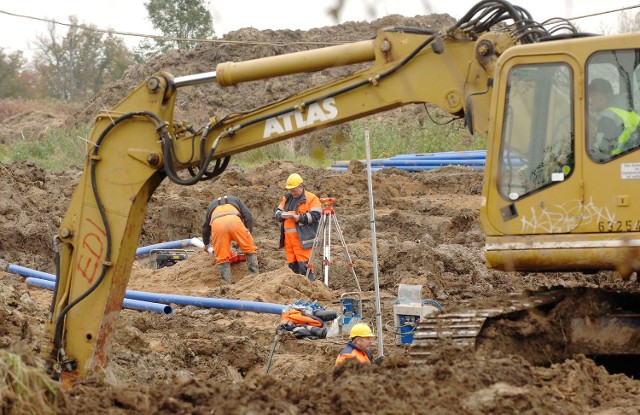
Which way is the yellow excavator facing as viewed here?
to the viewer's left

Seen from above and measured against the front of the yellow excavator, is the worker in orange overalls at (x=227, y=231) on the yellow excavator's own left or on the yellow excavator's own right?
on the yellow excavator's own right

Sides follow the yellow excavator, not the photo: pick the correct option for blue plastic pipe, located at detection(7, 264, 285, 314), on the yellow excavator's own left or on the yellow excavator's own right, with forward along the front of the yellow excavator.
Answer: on the yellow excavator's own right

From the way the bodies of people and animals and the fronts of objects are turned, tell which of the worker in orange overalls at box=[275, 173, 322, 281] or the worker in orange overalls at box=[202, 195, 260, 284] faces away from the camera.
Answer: the worker in orange overalls at box=[202, 195, 260, 284]

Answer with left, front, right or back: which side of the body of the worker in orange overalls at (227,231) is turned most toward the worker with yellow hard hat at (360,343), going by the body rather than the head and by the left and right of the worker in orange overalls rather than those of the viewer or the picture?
back

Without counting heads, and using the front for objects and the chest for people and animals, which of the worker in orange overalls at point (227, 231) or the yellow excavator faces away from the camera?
the worker in orange overalls

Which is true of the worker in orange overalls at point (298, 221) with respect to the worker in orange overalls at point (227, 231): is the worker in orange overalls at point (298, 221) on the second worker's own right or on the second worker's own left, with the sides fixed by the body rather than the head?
on the second worker's own right

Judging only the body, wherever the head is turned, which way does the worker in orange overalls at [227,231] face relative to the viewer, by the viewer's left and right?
facing away from the viewer

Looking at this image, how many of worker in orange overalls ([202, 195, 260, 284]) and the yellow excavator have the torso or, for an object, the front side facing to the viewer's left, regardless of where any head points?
1

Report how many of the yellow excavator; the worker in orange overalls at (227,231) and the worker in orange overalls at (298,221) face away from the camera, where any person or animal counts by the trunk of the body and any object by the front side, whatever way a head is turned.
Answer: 1

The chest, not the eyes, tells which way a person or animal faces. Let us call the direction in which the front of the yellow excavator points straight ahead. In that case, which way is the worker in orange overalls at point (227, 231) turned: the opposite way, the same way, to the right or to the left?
to the right
